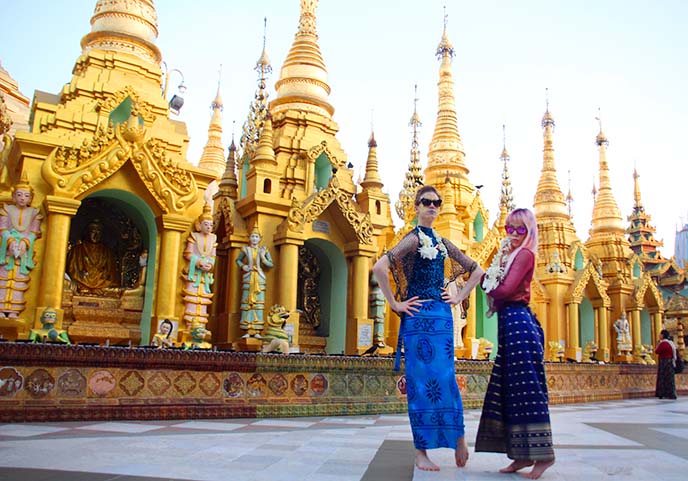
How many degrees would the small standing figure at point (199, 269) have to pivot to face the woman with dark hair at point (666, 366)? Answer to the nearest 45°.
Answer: approximately 45° to its left

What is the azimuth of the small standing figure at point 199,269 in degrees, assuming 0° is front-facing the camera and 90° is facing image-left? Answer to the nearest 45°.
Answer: approximately 315°

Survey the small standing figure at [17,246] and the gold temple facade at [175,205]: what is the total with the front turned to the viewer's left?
0

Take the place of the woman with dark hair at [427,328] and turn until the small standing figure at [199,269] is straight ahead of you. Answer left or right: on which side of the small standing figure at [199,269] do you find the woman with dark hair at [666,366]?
right

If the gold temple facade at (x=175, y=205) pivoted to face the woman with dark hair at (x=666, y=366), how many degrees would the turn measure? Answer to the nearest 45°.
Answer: approximately 45° to its left

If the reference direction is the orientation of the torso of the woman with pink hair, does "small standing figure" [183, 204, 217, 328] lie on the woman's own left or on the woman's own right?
on the woman's own right

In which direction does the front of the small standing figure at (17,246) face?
toward the camera

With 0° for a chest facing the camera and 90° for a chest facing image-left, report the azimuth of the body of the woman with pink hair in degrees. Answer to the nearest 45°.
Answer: approximately 90°

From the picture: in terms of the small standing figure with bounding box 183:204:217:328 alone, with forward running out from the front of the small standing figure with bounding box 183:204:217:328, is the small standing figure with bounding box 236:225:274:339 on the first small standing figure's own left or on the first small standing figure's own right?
on the first small standing figure's own left
